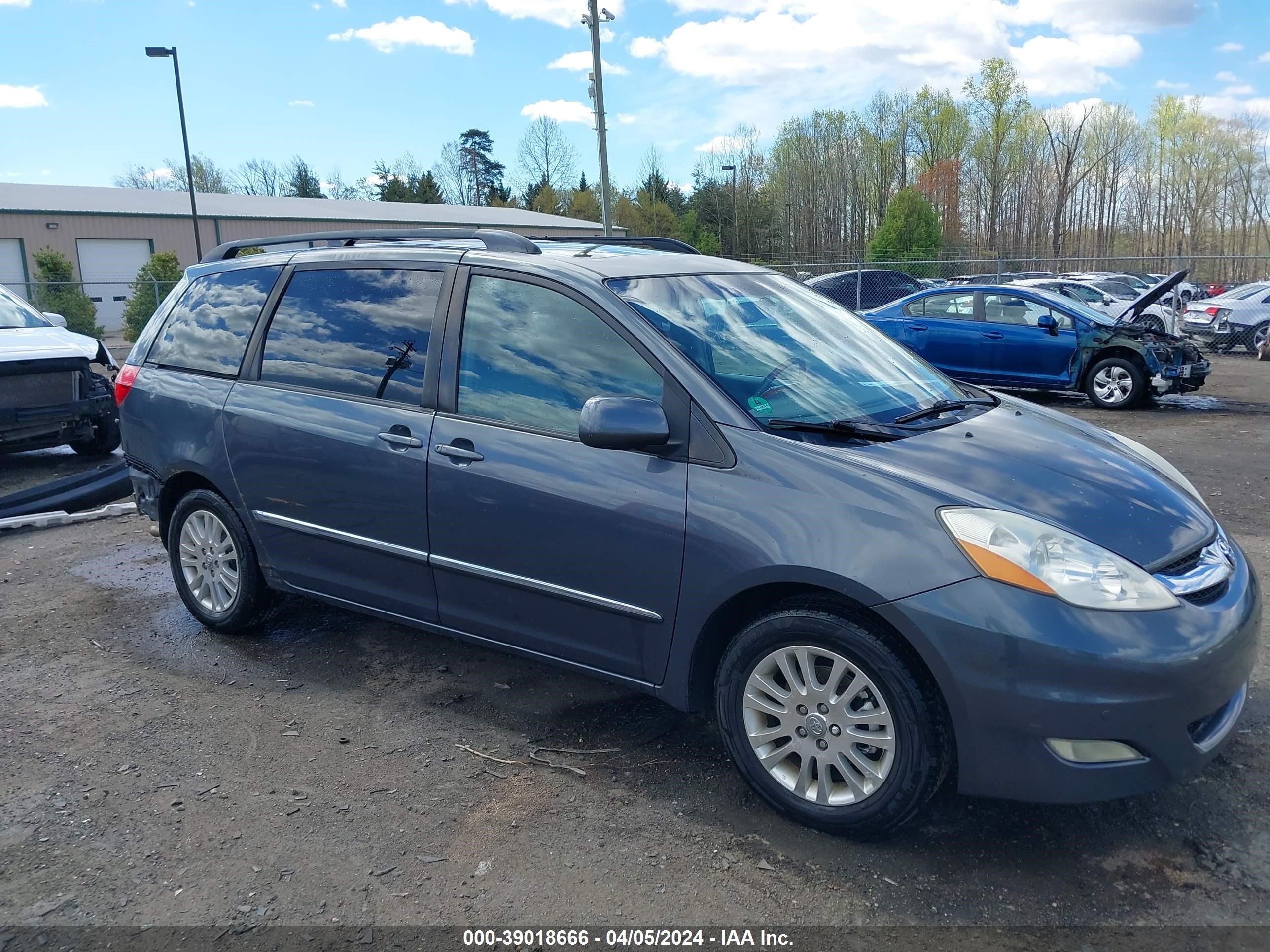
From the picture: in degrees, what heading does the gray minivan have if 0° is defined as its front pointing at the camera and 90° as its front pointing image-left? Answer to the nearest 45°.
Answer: approximately 315°

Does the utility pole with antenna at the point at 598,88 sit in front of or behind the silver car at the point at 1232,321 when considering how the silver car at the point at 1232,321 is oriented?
behind

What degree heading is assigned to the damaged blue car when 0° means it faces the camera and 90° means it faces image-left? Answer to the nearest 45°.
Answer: approximately 270°

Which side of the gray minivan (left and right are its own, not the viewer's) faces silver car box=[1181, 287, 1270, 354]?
left

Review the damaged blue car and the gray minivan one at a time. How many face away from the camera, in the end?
0

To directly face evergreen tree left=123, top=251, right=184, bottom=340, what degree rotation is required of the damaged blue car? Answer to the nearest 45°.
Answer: approximately 180°

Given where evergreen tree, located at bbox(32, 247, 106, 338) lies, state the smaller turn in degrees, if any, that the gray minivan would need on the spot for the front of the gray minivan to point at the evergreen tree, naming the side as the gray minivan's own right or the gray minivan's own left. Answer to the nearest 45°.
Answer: approximately 180°

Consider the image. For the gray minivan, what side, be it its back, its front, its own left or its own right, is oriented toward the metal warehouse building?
back

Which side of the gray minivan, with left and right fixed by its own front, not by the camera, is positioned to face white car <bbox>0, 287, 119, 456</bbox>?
back
